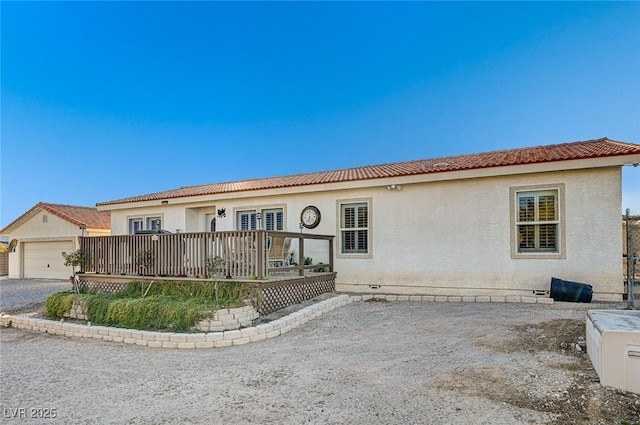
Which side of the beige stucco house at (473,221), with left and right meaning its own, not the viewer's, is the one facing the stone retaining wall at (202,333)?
front

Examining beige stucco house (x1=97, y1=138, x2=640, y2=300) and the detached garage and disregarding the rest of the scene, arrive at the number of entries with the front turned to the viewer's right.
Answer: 0

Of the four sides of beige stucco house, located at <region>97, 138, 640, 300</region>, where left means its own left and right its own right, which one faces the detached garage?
right

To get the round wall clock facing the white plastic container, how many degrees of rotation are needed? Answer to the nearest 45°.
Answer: approximately 45° to its left

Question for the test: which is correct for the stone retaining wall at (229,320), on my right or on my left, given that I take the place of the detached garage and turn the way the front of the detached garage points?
on my left

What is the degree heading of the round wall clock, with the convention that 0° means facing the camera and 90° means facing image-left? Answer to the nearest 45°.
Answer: approximately 45°

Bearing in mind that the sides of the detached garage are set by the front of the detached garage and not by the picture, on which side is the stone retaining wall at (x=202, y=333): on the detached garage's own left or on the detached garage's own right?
on the detached garage's own left

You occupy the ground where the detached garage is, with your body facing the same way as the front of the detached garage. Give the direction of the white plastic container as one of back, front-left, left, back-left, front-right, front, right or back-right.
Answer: front-left

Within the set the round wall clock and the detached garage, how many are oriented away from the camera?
0

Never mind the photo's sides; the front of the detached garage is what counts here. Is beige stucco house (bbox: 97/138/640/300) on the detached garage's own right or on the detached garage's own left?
on the detached garage's own left
